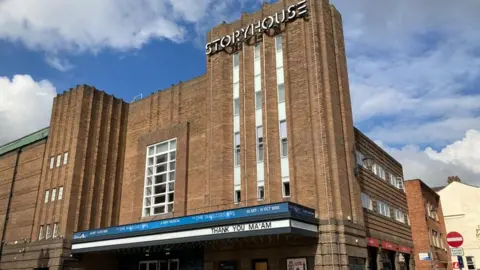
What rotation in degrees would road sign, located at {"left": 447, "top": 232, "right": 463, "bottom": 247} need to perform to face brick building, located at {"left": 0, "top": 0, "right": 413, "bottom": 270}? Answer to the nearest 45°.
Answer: approximately 135° to its right

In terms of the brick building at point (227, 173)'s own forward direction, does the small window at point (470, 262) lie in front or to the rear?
to the rear

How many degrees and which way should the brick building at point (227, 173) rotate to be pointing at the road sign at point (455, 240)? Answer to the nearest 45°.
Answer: approximately 90° to its left

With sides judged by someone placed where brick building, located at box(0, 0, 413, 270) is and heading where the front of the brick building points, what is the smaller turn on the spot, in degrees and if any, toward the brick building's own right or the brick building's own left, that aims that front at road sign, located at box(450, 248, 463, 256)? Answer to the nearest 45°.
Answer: approximately 90° to the brick building's own left

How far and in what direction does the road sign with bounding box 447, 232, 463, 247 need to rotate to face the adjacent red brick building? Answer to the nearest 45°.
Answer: approximately 180°

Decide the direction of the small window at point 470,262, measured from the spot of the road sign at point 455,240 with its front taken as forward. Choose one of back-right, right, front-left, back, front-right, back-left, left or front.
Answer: back

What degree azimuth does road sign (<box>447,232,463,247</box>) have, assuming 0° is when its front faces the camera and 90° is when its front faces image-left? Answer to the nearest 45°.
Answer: approximately 0°

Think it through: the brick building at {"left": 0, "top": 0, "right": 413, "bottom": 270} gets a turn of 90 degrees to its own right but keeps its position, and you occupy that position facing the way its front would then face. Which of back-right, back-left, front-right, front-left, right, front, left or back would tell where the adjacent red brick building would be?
right

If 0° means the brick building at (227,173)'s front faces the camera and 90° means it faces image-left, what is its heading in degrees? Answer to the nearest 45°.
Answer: approximately 45°
